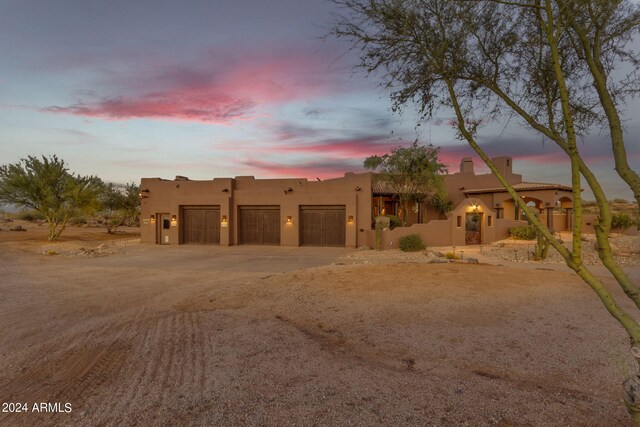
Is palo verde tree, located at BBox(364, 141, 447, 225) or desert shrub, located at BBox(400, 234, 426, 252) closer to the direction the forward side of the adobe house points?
the desert shrub

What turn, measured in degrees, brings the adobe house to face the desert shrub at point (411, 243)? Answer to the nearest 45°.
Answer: approximately 45° to its left

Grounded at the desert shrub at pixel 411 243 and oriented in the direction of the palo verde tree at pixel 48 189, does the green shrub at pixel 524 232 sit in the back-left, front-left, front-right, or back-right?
back-right

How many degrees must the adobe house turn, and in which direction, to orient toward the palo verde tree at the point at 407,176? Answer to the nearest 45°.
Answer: approximately 135° to its left

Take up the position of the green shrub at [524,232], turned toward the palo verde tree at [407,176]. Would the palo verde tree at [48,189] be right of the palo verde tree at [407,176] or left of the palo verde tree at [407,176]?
left

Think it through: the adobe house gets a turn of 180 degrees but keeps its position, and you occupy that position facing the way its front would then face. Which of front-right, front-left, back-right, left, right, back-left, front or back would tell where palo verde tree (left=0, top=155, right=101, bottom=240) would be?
left

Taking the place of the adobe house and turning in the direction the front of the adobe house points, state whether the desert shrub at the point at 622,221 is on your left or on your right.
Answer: on your left

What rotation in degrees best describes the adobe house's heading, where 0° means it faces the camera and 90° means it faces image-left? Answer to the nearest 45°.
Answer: approximately 0°

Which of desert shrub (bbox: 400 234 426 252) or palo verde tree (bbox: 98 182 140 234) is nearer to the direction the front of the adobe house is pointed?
the desert shrub

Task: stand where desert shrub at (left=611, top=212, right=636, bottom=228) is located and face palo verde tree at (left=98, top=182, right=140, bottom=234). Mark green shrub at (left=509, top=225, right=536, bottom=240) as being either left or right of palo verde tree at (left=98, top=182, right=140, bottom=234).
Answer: left

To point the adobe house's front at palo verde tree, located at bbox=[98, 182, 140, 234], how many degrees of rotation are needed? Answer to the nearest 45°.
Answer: approximately 135° to its right
